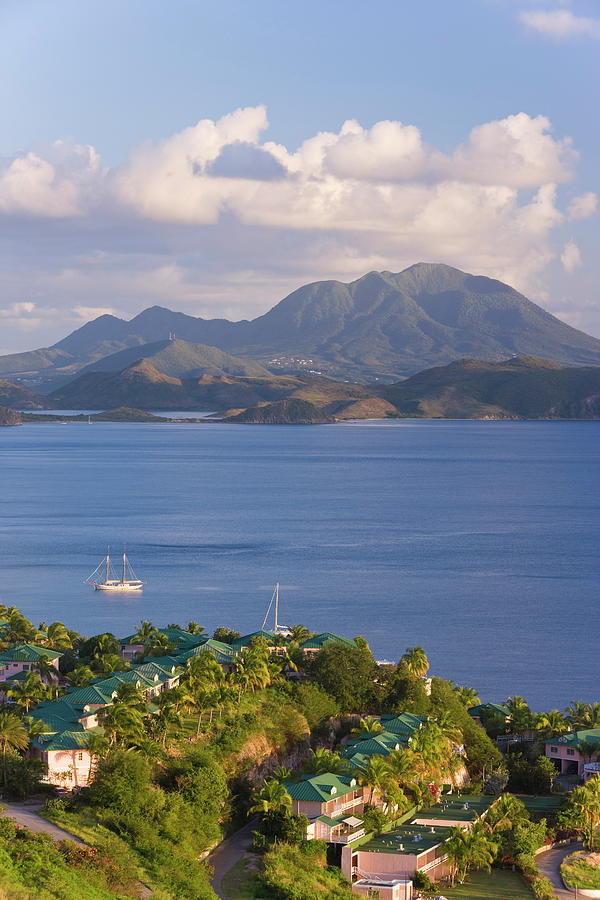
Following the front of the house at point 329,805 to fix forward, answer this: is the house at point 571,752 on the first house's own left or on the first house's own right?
on the first house's own left

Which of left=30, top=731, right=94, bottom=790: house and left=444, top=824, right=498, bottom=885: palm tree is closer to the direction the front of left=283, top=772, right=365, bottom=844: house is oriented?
the palm tree

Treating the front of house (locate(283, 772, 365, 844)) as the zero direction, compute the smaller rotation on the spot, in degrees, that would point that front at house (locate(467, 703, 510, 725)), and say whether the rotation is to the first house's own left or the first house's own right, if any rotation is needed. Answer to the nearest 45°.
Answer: approximately 90° to the first house's own left

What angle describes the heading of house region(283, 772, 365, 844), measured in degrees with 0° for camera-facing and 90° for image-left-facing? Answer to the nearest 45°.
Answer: approximately 315°

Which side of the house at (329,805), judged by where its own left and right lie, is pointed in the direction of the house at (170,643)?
back

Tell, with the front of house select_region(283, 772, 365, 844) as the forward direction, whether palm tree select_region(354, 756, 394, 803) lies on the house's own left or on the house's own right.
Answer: on the house's own left

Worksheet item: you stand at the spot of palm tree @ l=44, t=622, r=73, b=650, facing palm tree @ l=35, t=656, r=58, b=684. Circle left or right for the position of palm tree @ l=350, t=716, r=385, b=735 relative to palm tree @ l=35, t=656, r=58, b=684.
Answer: left

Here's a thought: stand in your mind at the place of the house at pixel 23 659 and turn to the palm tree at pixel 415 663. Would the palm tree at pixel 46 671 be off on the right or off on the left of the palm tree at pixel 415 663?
right

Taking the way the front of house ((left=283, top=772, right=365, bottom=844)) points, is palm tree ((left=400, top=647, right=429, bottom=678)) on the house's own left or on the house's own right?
on the house's own left

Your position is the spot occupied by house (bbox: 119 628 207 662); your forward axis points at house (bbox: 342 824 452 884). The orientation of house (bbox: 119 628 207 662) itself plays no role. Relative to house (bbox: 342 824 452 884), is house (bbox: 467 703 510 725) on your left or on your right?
left

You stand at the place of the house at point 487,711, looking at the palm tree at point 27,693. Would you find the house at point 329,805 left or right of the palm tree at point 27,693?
left

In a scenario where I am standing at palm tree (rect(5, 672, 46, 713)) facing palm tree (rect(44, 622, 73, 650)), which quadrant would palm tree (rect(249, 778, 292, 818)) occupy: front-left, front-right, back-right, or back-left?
back-right

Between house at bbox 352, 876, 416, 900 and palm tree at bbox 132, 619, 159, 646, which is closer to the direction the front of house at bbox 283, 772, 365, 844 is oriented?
the house

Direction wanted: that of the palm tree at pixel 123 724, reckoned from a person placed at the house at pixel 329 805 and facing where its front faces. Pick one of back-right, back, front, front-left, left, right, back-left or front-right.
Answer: back-right
